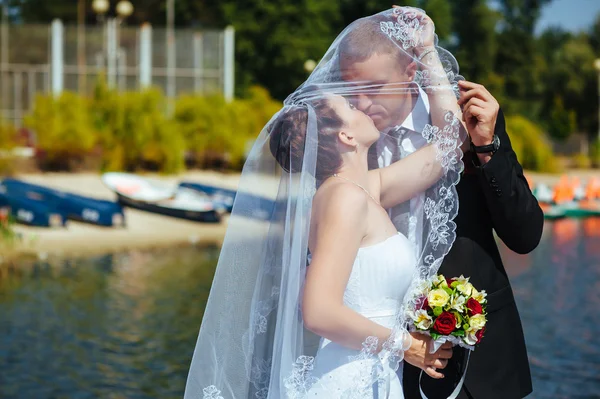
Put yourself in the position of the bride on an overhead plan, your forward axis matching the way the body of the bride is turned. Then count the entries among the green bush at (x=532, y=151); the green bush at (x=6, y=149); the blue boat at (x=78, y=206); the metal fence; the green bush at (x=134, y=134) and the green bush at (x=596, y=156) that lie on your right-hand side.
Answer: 0

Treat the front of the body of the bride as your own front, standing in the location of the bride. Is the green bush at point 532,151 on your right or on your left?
on your left

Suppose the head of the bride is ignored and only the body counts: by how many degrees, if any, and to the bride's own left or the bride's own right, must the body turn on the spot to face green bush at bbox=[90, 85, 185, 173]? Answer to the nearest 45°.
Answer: approximately 90° to the bride's own left

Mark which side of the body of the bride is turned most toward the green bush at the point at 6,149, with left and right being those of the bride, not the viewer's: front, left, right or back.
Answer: left

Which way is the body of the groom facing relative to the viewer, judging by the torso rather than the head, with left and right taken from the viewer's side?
facing the viewer and to the left of the viewer

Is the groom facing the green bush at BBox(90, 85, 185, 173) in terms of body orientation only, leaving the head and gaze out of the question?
no

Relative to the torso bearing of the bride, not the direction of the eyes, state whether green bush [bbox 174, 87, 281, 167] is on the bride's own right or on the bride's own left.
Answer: on the bride's own left

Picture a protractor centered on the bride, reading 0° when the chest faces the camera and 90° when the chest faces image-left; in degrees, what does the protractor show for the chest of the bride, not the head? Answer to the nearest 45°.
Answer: approximately 270°
